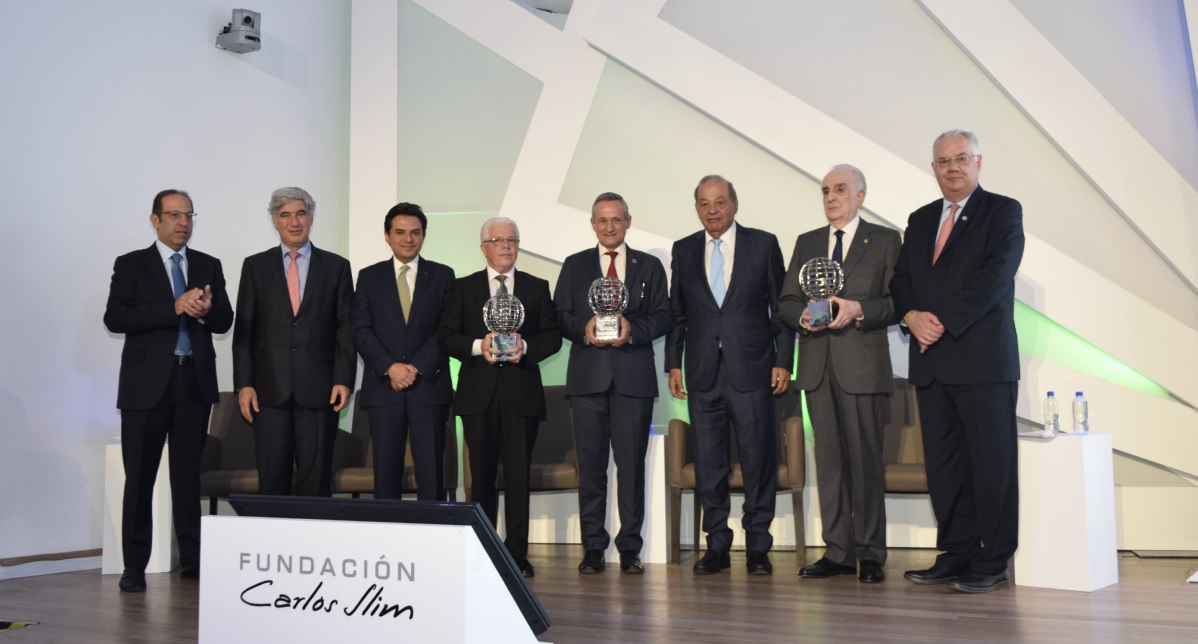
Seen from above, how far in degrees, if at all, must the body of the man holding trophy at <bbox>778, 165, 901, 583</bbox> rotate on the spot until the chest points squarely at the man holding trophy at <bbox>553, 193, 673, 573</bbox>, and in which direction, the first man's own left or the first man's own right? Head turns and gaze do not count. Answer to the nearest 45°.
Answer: approximately 45° to the first man's own right

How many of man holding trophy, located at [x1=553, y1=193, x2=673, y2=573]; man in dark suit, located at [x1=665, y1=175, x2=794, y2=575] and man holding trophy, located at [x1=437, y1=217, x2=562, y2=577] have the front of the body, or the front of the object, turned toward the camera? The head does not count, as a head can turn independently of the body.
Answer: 3

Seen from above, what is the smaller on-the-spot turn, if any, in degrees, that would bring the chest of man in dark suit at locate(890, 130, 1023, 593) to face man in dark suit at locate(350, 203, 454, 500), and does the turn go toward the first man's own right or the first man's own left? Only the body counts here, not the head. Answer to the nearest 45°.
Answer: approximately 45° to the first man's own right

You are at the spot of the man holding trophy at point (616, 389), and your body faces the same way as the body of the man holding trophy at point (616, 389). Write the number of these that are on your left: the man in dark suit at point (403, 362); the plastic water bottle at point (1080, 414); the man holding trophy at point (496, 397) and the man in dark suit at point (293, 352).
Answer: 1

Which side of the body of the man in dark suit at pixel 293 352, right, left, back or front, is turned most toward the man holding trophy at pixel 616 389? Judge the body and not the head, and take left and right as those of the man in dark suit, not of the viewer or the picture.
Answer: left
